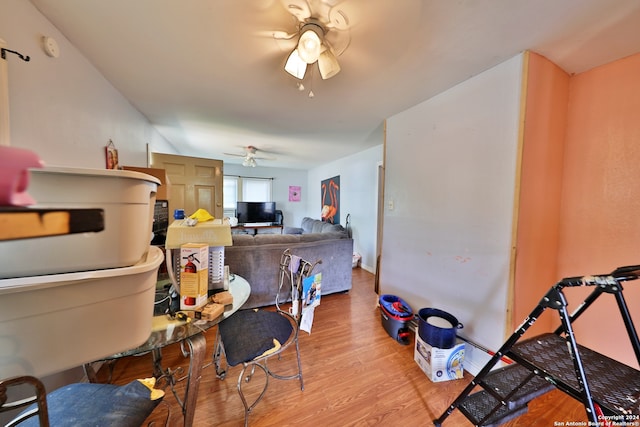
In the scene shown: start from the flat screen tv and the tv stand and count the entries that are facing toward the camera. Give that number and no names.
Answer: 2

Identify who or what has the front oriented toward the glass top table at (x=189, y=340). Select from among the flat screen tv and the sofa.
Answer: the flat screen tv

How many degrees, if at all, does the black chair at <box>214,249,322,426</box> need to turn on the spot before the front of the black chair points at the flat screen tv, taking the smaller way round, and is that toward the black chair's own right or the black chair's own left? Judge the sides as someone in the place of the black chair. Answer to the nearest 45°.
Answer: approximately 135° to the black chair's own right

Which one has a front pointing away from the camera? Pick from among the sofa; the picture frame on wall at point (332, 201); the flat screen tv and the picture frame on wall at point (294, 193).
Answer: the sofa

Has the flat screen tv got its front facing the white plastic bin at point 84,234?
yes

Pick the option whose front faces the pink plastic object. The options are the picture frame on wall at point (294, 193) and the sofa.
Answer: the picture frame on wall

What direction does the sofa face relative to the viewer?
away from the camera

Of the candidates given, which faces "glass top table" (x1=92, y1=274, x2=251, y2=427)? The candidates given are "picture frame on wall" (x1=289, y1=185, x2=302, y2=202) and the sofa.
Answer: the picture frame on wall
